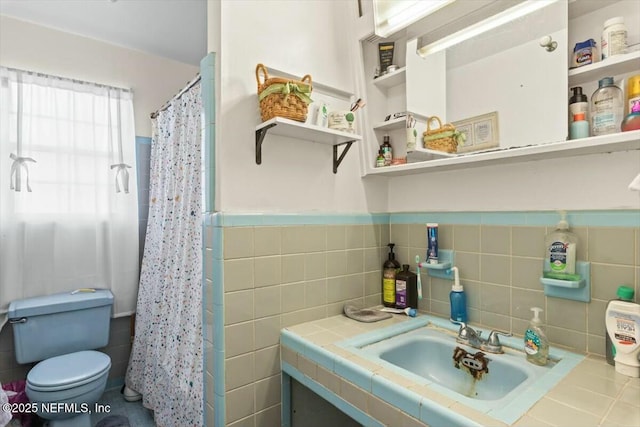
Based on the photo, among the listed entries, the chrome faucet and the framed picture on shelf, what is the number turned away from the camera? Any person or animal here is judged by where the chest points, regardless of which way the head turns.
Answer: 0

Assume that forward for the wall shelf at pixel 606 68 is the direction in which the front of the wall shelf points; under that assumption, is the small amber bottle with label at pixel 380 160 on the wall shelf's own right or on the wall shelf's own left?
on the wall shelf's own right

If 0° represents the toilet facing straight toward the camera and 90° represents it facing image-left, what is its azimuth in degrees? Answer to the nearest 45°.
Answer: approximately 0°

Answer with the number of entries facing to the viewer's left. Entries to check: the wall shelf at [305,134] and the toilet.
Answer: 0

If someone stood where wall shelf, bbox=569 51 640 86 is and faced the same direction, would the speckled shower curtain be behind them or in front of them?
in front
